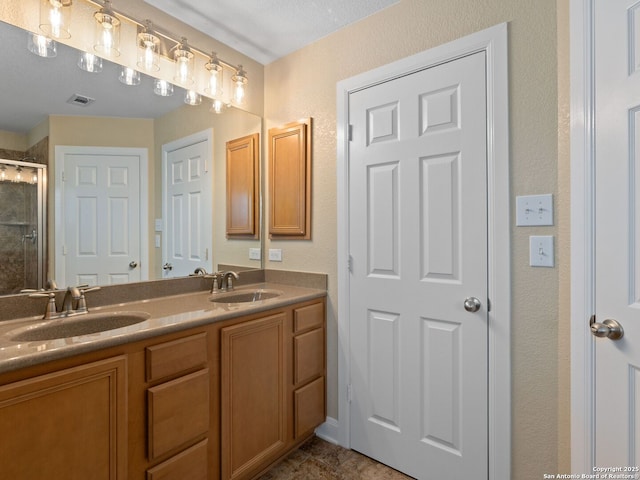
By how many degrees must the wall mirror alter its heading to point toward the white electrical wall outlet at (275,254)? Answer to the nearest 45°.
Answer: approximately 45° to its left

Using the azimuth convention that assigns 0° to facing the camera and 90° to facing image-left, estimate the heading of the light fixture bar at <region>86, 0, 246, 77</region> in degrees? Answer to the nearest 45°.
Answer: approximately 315°

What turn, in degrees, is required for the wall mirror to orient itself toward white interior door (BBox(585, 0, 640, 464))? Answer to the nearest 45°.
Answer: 0° — it already faces it

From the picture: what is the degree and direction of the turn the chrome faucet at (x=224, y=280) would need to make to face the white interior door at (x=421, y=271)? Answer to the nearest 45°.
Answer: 0° — it already faces it

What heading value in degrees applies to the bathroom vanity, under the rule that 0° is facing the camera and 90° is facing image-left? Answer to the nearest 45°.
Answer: approximately 315°
